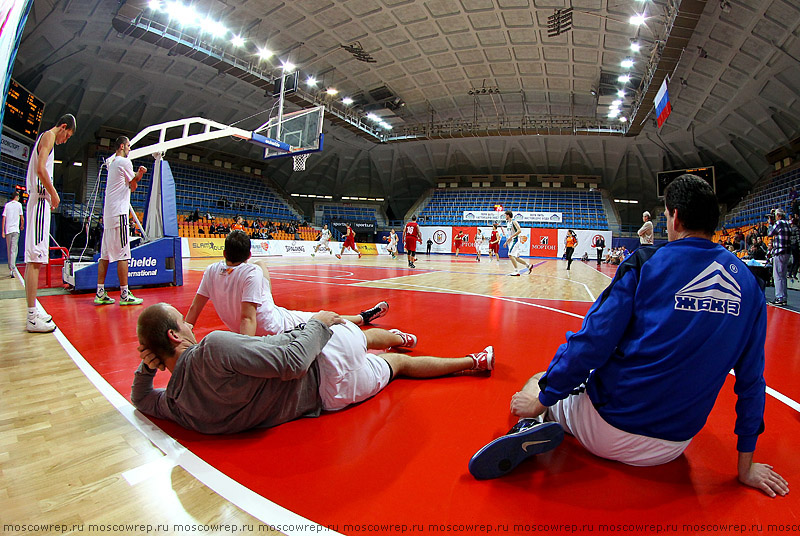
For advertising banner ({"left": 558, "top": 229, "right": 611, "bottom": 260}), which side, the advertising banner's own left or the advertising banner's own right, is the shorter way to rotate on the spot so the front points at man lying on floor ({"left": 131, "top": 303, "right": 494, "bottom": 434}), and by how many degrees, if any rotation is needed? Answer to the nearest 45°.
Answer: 0° — it already faces them

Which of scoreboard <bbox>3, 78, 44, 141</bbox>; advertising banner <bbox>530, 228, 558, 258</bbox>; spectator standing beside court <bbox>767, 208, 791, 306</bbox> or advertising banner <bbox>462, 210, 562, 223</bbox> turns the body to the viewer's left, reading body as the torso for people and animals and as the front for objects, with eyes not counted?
the spectator standing beside court

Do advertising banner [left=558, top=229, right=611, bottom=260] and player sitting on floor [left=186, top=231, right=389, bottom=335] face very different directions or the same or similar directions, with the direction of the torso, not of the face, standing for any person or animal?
very different directions

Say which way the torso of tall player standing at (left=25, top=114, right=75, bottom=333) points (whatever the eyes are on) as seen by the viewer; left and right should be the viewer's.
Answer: facing to the right of the viewer

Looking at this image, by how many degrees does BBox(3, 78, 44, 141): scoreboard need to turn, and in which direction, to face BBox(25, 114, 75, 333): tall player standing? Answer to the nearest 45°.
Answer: approximately 45° to its right

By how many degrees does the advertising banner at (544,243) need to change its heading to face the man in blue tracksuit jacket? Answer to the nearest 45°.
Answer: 0° — it already faces them

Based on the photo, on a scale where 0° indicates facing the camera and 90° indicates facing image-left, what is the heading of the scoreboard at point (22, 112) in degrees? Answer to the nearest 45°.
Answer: approximately 315°

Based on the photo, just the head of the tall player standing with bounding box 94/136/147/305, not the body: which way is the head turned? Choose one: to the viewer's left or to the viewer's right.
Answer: to the viewer's right
